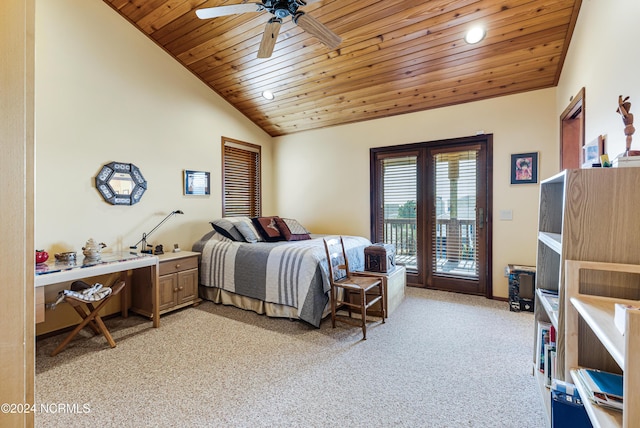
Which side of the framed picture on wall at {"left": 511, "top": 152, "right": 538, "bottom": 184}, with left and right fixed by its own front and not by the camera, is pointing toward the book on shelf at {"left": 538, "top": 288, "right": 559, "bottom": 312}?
front

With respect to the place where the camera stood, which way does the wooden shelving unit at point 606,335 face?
facing the viewer and to the left of the viewer

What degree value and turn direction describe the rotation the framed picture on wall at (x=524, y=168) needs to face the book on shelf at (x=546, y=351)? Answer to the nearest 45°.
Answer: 0° — it already faces it

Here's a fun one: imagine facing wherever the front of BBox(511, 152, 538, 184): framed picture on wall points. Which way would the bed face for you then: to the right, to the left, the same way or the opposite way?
to the left

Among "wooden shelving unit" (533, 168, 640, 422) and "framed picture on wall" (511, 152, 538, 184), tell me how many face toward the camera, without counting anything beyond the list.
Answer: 1

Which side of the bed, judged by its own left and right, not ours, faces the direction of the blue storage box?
front

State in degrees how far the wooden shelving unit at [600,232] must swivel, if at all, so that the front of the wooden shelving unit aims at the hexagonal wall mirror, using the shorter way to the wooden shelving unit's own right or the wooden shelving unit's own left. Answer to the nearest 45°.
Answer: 0° — it already faces it

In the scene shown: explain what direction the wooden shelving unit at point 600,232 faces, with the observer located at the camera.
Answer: facing to the left of the viewer

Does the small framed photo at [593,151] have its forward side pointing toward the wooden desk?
yes

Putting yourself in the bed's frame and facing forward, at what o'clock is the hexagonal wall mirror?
The hexagonal wall mirror is roughly at 5 o'clock from the bed.

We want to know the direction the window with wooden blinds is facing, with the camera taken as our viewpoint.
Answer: facing the viewer and to the right of the viewer

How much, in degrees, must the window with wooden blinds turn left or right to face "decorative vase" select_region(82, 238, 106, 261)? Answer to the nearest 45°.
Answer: approximately 90° to its right

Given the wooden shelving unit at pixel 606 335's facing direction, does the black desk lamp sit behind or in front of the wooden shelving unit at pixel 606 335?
in front
